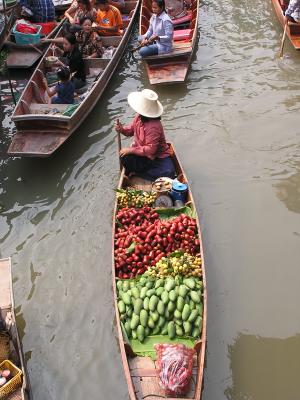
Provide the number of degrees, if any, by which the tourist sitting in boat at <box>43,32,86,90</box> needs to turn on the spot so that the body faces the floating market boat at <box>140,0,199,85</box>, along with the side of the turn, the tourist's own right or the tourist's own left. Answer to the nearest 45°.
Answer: approximately 180°

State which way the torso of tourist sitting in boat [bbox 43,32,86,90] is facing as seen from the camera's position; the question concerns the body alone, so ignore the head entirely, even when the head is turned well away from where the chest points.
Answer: to the viewer's left

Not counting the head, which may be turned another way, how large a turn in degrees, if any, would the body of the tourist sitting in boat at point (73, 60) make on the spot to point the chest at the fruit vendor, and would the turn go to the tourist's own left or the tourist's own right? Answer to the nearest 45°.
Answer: approximately 90° to the tourist's own left

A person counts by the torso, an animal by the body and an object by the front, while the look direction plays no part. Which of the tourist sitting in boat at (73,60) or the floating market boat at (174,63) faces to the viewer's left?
the tourist sitting in boat

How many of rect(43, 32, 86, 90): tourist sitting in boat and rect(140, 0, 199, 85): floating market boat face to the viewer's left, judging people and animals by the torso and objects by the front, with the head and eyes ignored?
1

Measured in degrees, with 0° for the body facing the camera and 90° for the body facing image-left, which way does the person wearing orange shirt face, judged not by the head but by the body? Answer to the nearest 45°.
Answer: approximately 45°

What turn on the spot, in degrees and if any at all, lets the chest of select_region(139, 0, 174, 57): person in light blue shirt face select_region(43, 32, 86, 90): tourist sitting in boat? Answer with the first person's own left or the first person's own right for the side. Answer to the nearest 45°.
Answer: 0° — they already face them

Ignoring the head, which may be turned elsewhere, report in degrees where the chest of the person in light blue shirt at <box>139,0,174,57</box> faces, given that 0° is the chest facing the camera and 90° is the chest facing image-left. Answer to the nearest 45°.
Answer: approximately 45°
